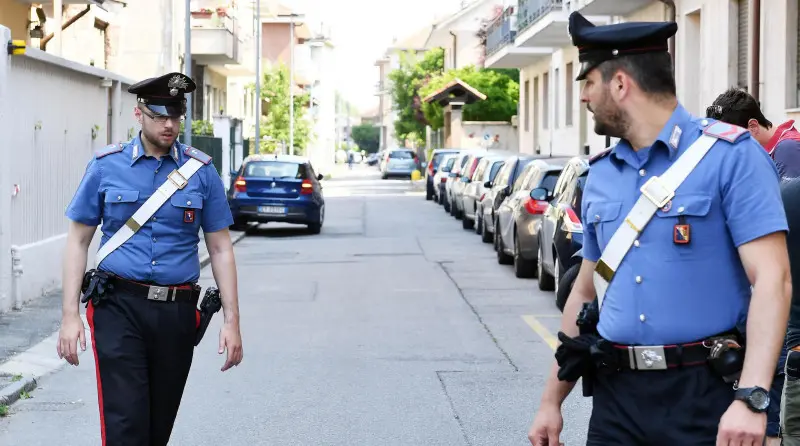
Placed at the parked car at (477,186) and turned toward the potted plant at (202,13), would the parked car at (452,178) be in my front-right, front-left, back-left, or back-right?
front-right

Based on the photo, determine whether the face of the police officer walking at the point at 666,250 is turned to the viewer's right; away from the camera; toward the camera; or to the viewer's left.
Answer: to the viewer's left

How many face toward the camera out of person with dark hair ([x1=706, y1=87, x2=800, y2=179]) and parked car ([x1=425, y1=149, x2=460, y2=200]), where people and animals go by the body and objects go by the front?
0

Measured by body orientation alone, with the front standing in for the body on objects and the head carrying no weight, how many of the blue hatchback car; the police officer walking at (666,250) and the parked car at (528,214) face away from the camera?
2

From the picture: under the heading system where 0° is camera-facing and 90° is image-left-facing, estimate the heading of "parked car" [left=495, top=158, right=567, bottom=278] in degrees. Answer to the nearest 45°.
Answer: approximately 180°

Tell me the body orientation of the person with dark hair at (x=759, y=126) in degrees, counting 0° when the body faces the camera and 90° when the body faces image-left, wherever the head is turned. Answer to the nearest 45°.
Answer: approximately 90°

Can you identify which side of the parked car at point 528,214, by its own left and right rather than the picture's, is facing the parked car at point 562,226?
back

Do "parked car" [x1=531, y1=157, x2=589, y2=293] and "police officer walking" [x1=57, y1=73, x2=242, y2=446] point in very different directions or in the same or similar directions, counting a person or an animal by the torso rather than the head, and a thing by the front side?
very different directions

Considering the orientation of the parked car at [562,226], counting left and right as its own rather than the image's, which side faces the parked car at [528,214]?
front

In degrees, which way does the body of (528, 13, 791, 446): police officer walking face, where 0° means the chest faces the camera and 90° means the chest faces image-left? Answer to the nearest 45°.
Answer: approximately 45°

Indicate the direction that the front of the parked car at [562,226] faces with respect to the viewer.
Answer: facing away from the viewer

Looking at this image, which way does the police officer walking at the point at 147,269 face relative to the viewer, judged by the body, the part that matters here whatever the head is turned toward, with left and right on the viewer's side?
facing the viewer

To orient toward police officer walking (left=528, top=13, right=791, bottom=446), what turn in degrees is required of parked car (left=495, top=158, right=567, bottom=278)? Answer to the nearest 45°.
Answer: approximately 180°

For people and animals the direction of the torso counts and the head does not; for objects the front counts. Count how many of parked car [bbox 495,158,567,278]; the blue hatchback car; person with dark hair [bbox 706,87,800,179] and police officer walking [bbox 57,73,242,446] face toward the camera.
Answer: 1

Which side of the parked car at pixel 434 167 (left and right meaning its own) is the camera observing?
back

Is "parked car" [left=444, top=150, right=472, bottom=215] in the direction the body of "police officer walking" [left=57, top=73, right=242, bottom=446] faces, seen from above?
no

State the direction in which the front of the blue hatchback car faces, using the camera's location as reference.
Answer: facing away from the viewer

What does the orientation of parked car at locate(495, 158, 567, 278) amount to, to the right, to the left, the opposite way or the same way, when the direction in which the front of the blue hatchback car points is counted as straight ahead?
the same way

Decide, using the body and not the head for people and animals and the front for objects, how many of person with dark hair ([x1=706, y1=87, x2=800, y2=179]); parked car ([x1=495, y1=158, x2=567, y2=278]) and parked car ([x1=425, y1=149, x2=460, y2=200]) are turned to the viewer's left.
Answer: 1
